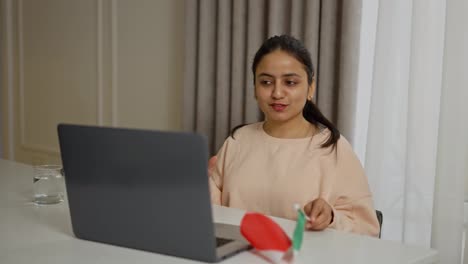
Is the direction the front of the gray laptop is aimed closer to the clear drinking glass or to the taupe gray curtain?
the taupe gray curtain

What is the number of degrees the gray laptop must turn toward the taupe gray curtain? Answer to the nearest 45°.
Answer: approximately 45° to its left

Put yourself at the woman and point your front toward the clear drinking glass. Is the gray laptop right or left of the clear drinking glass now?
left

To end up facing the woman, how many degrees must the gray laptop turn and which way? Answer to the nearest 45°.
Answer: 0° — it already faces them

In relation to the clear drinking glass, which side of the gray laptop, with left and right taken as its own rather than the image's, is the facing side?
left

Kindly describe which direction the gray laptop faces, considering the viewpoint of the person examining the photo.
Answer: facing away from the viewer and to the right of the viewer
